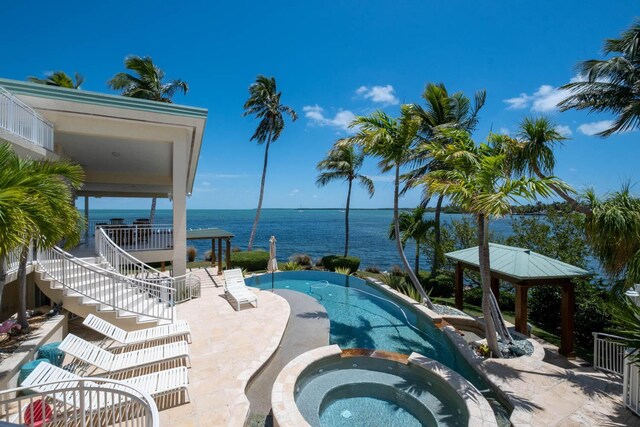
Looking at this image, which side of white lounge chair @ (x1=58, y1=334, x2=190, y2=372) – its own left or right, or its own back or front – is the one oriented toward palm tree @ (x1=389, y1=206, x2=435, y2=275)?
front

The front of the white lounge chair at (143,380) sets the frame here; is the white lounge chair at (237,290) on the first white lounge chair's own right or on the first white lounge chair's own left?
on the first white lounge chair's own left

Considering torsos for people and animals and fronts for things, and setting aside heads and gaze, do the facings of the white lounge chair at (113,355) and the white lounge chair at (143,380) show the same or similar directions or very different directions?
same or similar directions

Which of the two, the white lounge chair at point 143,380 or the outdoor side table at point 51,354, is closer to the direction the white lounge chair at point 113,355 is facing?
the white lounge chair

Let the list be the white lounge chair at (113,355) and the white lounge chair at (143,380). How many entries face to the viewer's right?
2

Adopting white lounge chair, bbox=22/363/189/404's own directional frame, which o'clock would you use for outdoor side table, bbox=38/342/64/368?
The outdoor side table is roughly at 8 o'clock from the white lounge chair.

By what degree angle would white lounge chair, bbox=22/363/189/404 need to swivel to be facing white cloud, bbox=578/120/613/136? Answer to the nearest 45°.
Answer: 0° — it already faces it

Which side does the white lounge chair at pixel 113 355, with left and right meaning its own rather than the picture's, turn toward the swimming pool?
front

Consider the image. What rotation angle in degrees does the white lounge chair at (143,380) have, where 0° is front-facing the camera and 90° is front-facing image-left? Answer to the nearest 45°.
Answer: approximately 270°

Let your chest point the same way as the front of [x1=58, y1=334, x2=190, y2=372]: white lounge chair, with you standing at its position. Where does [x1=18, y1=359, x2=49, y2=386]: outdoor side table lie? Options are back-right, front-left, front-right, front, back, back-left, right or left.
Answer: back

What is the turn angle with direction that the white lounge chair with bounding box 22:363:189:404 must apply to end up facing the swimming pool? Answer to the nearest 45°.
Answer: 0° — it already faces it

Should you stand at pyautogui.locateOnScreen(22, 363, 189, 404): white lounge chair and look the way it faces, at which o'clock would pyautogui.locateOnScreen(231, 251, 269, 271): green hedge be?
The green hedge is roughly at 10 o'clock from the white lounge chair.

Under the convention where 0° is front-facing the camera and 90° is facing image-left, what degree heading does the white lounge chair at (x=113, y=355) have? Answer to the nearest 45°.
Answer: approximately 270°
